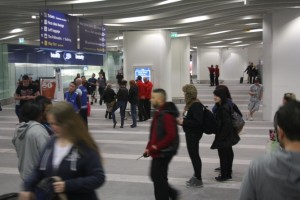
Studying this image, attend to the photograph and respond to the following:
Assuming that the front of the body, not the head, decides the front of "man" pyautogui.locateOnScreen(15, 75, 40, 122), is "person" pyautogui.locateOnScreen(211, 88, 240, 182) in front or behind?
in front

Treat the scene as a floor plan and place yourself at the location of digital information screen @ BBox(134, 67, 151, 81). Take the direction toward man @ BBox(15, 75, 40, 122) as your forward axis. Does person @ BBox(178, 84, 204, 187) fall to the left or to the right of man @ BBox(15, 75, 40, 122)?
left

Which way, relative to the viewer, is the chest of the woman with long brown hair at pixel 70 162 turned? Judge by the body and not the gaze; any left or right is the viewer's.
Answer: facing the viewer and to the left of the viewer

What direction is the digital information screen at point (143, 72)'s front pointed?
toward the camera

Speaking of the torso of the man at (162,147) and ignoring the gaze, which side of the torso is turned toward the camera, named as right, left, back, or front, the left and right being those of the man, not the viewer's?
left

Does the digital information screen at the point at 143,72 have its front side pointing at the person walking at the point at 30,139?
yes

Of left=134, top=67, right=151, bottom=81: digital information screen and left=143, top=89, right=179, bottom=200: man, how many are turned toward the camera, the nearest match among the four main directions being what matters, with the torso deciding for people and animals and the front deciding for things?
1

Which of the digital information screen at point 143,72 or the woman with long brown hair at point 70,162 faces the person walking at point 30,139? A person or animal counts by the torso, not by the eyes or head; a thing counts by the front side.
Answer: the digital information screen

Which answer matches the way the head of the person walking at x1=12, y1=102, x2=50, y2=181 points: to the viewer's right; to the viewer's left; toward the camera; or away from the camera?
away from the camera

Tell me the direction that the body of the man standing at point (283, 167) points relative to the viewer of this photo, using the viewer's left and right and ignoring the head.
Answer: facing away from the viewer
